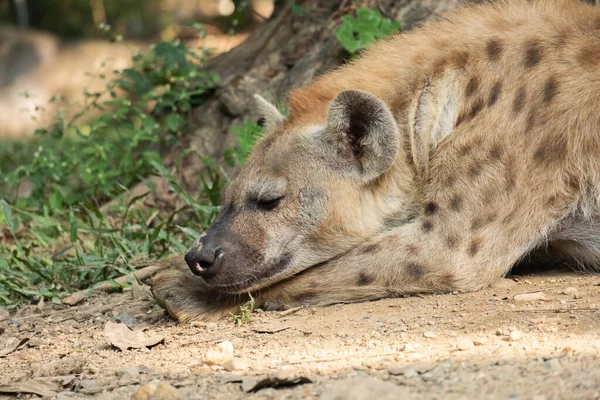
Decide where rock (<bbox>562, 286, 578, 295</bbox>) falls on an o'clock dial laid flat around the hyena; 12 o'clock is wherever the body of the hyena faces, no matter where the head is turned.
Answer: The rock is roughly at 7 o'clock from the hyena.

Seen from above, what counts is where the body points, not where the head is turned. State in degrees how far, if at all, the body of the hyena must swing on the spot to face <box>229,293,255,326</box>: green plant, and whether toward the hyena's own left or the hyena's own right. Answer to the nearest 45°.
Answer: approximately 45° to the hyena's own left

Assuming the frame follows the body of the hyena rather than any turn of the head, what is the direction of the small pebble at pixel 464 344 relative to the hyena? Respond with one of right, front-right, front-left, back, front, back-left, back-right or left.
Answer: left

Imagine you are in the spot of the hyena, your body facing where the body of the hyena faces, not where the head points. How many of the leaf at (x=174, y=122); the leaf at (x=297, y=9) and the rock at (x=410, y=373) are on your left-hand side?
1

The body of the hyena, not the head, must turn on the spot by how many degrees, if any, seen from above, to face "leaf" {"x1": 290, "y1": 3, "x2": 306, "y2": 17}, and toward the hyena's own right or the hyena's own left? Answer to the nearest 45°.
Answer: approximately 90° to the hyena's own right

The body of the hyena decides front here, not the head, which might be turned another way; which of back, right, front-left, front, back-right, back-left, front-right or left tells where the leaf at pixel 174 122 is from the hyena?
front-right

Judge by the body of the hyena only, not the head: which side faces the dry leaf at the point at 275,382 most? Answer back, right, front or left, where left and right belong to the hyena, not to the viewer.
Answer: left

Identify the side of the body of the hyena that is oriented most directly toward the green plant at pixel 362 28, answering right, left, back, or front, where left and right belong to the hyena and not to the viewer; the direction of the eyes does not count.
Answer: right

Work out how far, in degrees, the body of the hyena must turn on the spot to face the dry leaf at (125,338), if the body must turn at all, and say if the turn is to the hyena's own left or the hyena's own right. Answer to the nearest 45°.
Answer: approximately 45° to the hyena's own left

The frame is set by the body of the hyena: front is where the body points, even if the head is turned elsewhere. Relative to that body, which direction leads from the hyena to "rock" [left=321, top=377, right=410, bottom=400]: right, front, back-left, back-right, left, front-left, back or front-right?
left

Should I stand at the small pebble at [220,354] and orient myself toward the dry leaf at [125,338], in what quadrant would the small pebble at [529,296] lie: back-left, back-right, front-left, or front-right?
back-right

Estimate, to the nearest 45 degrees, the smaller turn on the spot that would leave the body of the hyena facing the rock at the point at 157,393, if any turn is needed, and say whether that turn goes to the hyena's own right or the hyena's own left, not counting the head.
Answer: approximately 45° to the hyena's own left

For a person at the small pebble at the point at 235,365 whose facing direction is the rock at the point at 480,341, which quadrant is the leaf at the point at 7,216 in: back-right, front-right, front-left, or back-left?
back-left

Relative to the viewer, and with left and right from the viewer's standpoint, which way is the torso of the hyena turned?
facing to the left of the viewer

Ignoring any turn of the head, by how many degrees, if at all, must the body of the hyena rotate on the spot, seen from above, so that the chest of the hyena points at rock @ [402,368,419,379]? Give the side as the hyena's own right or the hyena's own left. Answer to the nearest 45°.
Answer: approximately 90° to the hyena's own left

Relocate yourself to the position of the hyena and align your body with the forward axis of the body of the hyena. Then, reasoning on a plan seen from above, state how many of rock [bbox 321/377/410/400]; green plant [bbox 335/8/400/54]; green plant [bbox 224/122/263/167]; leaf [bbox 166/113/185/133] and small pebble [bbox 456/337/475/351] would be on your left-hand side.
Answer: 2
